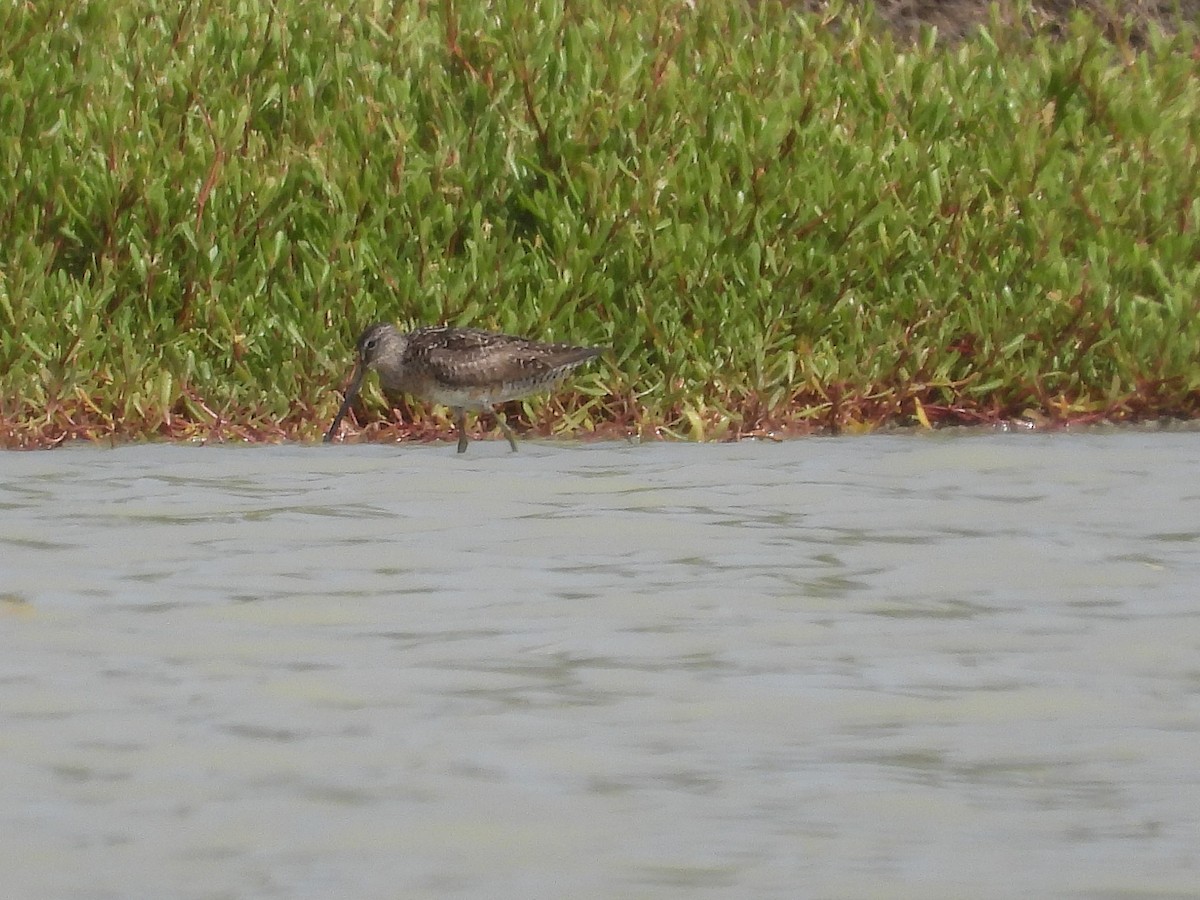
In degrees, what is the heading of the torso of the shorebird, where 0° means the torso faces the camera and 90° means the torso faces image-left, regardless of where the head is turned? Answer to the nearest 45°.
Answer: approximately 90°
